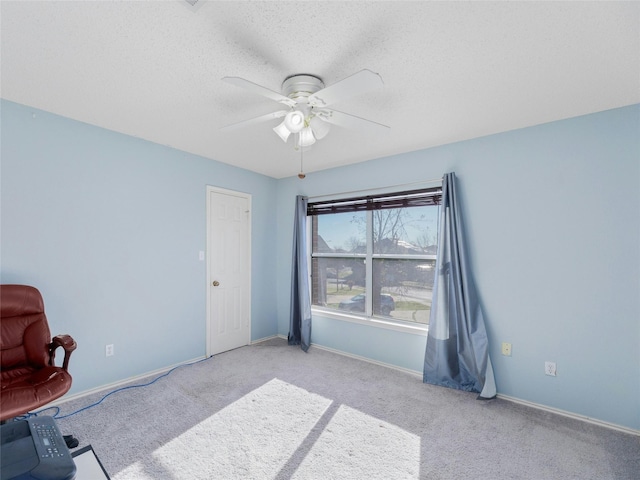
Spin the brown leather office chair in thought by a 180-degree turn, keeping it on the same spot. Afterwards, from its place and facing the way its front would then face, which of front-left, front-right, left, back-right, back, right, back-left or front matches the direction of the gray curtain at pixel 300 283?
back-right

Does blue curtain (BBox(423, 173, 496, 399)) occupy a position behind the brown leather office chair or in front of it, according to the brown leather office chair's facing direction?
in front

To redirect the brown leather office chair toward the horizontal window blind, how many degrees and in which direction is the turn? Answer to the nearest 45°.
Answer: approximately 45° to its left

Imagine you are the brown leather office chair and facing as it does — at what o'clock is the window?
The window is roughly at 11 o'clock from the brown leather office chair.

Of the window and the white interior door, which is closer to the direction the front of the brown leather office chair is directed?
the window

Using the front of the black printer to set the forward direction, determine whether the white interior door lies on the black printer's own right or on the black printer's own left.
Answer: on the black printer's own left

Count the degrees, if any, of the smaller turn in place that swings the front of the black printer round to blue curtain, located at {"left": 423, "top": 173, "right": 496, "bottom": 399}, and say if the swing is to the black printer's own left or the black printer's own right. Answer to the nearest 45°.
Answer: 0° — it already faces it

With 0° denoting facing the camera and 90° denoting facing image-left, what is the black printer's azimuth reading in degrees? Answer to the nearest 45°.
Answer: approximately 270°

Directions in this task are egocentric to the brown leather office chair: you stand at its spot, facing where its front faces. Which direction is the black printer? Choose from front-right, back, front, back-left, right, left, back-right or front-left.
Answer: front-right

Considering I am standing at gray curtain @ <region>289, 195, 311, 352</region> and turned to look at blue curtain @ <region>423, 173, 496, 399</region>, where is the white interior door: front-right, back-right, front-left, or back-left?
back-right

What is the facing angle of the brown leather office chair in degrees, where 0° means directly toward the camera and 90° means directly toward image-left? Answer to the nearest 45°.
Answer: approximately 315°

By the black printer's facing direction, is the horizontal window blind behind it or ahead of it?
ahead
